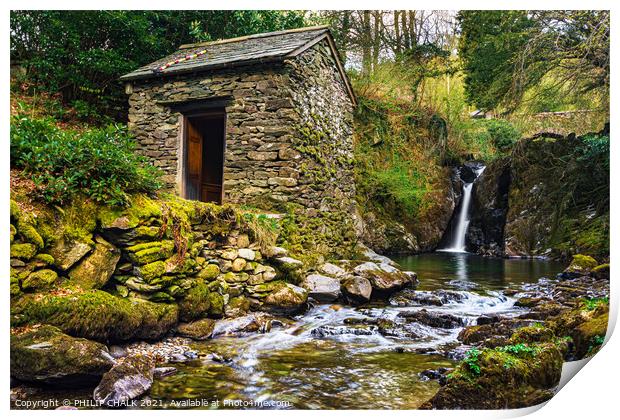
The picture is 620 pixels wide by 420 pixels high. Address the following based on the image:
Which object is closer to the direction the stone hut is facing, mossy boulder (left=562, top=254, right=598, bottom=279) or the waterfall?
the mossy boulder

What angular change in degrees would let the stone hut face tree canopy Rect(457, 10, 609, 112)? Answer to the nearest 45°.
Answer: approximately 180°

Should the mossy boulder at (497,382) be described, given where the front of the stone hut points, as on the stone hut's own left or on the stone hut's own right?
on the stone hut's own left

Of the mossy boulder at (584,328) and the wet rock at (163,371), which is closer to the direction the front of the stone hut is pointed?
the wet rock

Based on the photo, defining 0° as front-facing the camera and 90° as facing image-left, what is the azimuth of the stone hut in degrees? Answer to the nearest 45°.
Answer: approximately 45°

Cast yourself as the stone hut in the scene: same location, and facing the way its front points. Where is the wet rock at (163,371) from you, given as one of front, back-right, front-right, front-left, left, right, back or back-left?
front-left

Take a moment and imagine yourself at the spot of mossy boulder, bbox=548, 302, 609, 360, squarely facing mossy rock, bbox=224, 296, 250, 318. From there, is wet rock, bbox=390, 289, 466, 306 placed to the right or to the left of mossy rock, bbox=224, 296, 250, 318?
right

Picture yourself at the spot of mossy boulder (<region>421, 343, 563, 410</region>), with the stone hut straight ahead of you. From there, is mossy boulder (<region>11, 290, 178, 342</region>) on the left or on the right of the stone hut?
left

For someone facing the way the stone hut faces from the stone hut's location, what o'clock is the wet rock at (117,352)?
The wet rock is roughly at 11 o'clock from the stone hut.

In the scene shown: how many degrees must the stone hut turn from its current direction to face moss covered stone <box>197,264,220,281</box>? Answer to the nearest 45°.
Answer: approximately 45° to its left
